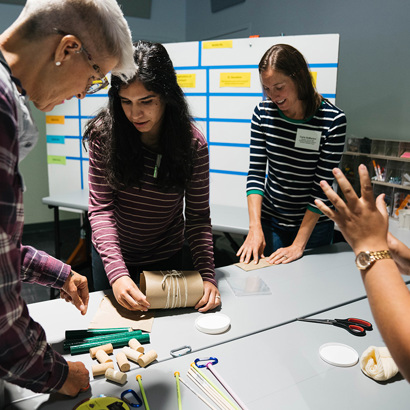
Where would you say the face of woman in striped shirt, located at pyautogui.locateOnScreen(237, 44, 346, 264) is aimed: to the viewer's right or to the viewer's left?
to the viewer's left

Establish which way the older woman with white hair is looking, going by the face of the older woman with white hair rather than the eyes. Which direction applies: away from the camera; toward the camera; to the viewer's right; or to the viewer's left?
to the viewer's right

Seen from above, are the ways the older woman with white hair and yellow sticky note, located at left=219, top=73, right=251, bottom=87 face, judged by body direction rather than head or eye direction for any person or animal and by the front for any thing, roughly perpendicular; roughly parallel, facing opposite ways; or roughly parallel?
roughly perpendicular

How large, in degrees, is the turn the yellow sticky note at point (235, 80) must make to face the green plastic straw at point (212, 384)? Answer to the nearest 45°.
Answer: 0° — it already faces it

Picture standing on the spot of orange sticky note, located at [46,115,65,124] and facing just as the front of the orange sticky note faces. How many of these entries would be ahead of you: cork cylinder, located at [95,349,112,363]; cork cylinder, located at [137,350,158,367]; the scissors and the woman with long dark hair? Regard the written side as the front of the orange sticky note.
4

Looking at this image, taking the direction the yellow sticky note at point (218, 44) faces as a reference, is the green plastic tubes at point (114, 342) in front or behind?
in front

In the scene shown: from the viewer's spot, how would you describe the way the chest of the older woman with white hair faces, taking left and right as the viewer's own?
facing to the right of the viewer

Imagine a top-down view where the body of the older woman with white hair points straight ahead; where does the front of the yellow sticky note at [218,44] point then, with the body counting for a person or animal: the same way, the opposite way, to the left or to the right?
to the right

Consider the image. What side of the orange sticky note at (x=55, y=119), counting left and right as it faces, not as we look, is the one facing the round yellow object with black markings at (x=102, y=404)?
front
